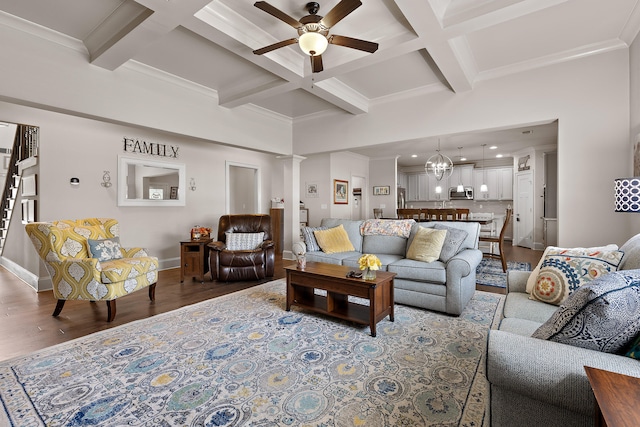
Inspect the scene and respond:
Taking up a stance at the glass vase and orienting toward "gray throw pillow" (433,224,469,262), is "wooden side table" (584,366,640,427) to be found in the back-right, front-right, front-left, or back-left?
back-right

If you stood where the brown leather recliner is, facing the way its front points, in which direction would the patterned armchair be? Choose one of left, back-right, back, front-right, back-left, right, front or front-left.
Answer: front-right

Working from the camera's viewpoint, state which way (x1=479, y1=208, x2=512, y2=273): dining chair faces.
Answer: facing to the left of the viewer

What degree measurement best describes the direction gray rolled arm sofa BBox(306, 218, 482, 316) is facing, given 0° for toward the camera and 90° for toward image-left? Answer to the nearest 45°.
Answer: approximately 45°

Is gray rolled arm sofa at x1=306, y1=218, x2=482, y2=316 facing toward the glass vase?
yes

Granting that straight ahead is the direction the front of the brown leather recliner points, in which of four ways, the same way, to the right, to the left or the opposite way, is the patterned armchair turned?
to the left

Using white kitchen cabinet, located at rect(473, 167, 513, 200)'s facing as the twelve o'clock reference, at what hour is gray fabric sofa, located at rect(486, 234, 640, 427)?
The gray fabric sofa is roughly at 12 o'clock from the white kitchen cabinet.

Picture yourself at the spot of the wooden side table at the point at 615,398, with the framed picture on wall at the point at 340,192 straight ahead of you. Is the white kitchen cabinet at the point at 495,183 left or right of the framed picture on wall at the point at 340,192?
right

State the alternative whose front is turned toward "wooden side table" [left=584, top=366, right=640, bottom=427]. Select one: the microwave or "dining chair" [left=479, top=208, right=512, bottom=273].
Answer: the microwave

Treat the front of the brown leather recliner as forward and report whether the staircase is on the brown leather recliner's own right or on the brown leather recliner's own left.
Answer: on the brown leather recliner's own right

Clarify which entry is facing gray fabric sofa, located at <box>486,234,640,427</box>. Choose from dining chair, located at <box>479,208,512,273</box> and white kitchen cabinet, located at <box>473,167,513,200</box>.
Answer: the white kitchen cabinet

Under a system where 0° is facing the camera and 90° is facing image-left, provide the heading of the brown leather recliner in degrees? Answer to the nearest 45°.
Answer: approximately 0°
